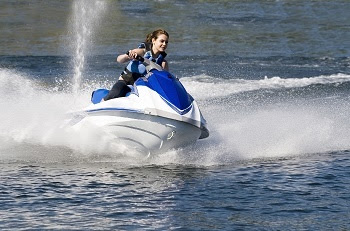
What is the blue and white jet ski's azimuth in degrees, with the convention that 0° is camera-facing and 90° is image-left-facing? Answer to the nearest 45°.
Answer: approximately 315°
